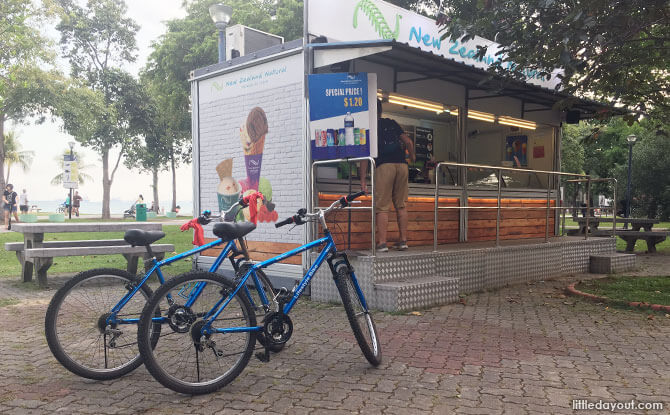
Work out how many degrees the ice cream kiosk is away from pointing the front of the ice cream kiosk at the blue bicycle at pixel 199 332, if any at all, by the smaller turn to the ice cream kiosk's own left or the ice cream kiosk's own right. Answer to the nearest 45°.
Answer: approximately 45° to the ice cream kiosk's own right

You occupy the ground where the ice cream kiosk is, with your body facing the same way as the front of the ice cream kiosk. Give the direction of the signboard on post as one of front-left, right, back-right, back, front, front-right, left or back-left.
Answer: back

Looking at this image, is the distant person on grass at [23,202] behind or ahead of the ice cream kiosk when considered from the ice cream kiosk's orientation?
behind

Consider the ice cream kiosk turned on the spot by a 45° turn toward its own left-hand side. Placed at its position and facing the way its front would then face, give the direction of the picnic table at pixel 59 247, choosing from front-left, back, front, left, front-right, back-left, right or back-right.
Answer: back

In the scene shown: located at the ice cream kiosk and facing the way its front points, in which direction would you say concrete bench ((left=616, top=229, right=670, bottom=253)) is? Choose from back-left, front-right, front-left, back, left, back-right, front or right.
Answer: left

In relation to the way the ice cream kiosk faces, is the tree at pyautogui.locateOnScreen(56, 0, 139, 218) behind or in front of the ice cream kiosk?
behind

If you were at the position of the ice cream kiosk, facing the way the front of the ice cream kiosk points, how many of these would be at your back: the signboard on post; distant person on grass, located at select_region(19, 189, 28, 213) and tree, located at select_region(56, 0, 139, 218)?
3

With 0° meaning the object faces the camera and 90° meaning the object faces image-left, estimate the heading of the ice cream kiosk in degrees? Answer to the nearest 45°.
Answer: approximately 315°

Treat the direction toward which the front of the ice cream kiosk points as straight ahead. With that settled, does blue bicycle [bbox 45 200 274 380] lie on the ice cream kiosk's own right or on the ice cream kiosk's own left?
on the ice cream kiosk's own right

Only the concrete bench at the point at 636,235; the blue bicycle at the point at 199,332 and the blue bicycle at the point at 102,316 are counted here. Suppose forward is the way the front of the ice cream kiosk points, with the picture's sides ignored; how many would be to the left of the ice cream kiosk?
1
